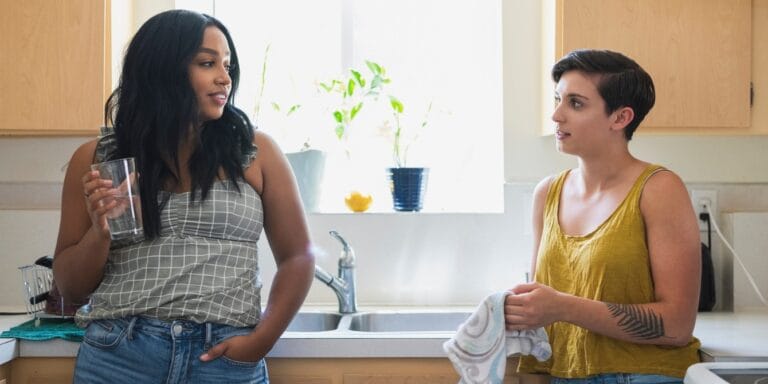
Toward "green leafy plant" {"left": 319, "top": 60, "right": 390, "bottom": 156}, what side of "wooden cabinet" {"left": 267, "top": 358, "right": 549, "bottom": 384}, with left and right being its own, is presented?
back

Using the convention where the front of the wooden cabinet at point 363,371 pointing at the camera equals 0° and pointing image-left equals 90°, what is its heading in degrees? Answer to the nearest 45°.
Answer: approximately 0°

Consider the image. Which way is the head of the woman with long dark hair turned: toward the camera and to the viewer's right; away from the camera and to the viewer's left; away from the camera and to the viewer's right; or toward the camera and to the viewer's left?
toward the camera and to the viewer's right

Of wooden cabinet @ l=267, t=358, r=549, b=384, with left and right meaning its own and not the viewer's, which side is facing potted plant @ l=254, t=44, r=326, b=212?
back

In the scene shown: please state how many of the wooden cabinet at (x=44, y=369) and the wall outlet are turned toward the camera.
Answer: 2

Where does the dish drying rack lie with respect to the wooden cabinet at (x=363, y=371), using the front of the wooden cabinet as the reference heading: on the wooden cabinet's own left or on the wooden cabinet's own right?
on the wooden cabinet's own right

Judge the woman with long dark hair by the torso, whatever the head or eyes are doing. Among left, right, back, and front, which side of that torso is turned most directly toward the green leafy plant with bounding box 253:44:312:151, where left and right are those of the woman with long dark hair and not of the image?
back

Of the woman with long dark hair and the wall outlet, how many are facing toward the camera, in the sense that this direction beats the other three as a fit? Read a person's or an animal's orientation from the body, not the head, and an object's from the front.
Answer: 2
